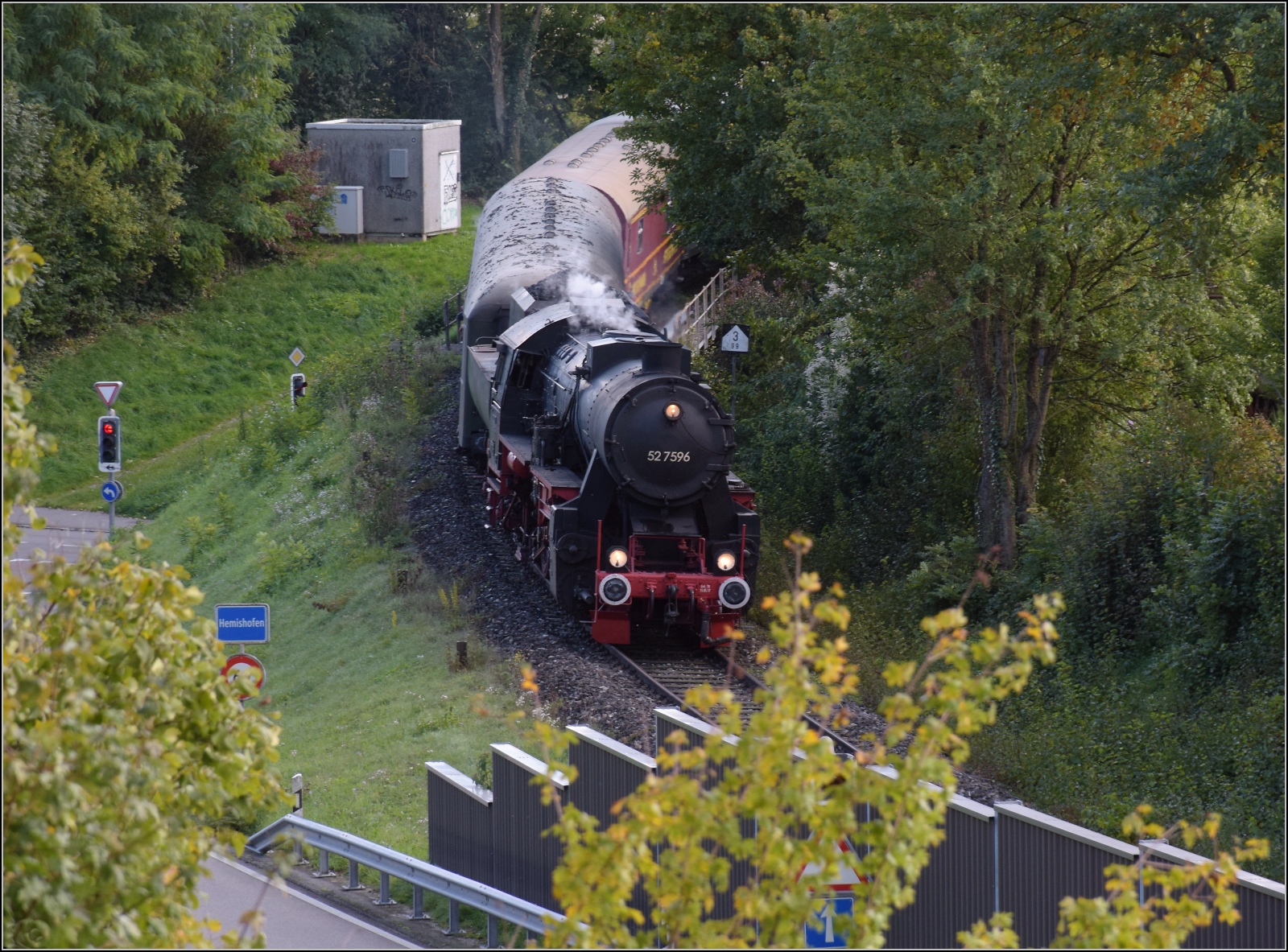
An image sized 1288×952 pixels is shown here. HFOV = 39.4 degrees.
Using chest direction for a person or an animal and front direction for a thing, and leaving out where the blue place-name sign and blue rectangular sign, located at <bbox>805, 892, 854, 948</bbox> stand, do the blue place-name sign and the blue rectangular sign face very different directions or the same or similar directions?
same or similar directions

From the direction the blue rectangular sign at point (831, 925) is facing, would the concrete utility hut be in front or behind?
behind

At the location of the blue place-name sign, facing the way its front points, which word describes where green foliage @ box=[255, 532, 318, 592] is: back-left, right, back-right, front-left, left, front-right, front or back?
back

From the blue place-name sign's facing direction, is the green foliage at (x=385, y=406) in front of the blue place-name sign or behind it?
behind

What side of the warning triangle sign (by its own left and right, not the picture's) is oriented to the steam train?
back

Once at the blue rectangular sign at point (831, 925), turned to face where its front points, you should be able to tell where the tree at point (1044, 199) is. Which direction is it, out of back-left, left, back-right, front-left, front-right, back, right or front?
back

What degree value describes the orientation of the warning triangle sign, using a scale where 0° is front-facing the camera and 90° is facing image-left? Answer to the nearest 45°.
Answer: approximately 0°

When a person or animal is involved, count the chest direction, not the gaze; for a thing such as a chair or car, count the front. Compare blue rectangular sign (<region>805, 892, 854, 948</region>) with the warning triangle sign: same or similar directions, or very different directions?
same or similar directions

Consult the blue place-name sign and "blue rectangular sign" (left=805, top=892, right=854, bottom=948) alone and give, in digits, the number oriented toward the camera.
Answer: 2

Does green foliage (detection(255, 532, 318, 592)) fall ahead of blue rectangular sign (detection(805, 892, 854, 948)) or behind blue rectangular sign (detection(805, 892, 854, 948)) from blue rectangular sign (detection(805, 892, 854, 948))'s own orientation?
behind

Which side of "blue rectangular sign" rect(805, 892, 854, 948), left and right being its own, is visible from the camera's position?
front

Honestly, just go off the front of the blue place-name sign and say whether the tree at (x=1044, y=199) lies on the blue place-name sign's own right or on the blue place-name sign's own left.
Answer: on the blue place-name sign's own left
